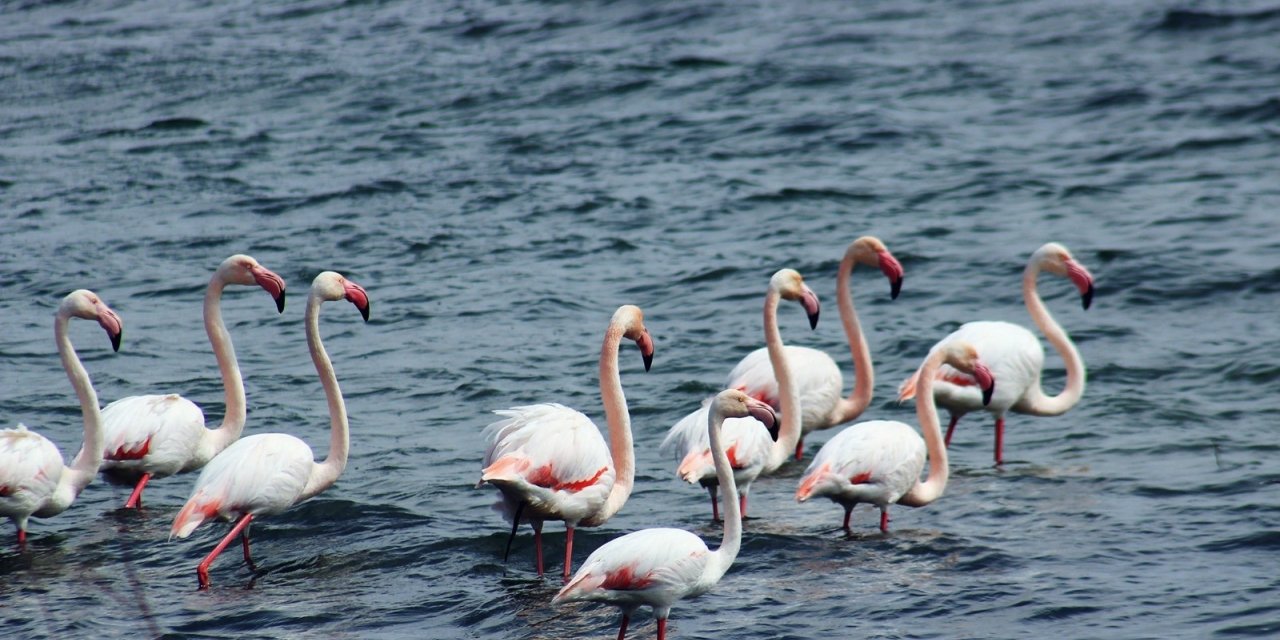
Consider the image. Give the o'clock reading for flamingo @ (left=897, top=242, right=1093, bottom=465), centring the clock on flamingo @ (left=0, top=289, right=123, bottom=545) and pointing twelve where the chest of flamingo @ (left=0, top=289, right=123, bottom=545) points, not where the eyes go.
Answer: flamingo @ (left=897, top=242, right=1093, bottom=465) is roughly at 12 o'clock from flamingo @ (left=0, top=289, right=123, bottom=545).

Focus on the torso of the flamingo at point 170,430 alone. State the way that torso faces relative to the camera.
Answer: to the viewer's right

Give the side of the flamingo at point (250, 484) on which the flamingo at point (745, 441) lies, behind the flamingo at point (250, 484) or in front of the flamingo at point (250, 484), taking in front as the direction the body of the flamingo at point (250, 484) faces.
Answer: in front

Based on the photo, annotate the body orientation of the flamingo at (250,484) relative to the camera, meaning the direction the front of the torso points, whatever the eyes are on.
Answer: to the viewer's right

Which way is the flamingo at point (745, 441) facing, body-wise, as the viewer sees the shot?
to the viewer's right

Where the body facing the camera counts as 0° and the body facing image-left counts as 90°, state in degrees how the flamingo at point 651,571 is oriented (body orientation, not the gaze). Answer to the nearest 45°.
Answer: approximately 270°

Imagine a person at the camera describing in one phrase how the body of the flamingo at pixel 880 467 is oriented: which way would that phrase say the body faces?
to the viewer's right

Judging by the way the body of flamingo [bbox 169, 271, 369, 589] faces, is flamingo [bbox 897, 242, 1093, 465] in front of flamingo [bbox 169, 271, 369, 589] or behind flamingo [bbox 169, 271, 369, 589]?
in front

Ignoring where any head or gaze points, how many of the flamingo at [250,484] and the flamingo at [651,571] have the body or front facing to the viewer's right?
2

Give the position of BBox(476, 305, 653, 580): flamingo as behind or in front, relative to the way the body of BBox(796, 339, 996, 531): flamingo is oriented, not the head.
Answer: behind

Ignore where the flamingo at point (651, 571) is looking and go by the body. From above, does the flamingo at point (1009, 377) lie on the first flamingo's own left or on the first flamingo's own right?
on the first flamingo's own left

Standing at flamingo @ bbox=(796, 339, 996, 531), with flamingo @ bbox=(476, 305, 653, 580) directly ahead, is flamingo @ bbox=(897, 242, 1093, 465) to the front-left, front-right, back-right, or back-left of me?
back-right

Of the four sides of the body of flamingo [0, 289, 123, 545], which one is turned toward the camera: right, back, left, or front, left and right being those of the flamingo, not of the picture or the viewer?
right
